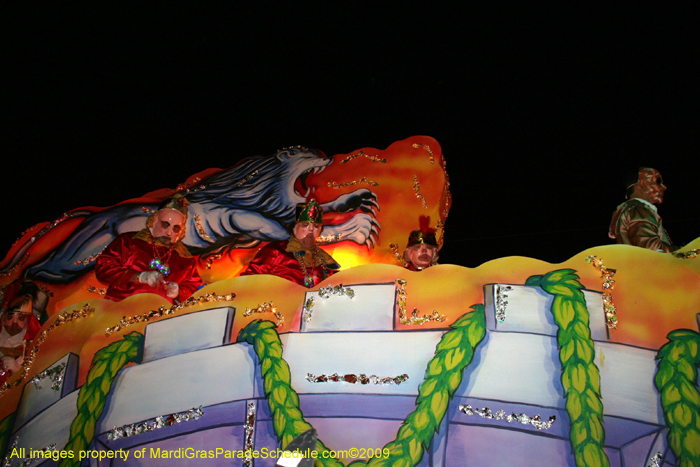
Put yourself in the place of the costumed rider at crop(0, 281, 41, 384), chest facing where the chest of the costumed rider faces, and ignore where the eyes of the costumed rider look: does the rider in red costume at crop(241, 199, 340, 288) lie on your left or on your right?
on your left

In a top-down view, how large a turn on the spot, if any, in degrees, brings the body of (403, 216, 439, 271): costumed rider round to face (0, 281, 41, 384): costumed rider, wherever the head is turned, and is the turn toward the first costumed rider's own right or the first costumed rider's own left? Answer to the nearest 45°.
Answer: approximately 90° to the first costumed rider's own right

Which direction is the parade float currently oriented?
to the viewer's right
